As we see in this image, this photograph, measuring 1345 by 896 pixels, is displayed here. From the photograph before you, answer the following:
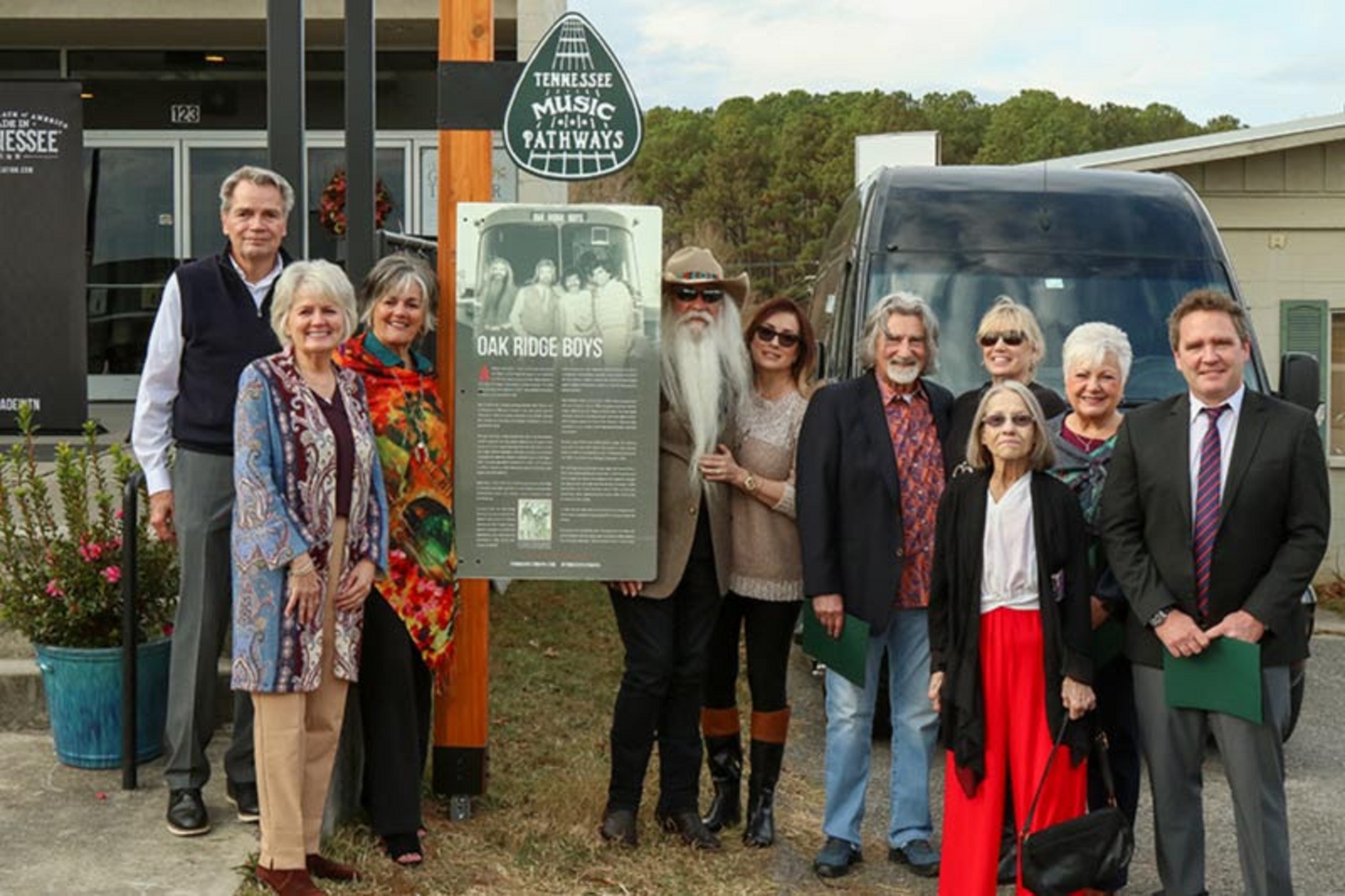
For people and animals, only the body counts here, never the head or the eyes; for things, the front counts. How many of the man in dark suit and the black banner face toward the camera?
2

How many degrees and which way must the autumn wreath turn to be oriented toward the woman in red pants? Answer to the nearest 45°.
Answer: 0° — it already faces them

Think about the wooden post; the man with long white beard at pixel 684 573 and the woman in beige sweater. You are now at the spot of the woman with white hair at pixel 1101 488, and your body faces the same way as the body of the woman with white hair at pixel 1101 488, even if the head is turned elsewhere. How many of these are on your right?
3

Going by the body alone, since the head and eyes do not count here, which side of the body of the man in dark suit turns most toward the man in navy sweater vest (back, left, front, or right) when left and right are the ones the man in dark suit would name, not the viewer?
right

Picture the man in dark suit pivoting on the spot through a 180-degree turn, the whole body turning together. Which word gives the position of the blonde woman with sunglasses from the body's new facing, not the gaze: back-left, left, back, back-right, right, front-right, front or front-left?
front-left

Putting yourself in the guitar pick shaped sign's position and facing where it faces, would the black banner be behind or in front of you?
behind

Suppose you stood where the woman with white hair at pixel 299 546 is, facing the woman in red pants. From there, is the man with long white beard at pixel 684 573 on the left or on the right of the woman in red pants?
left
